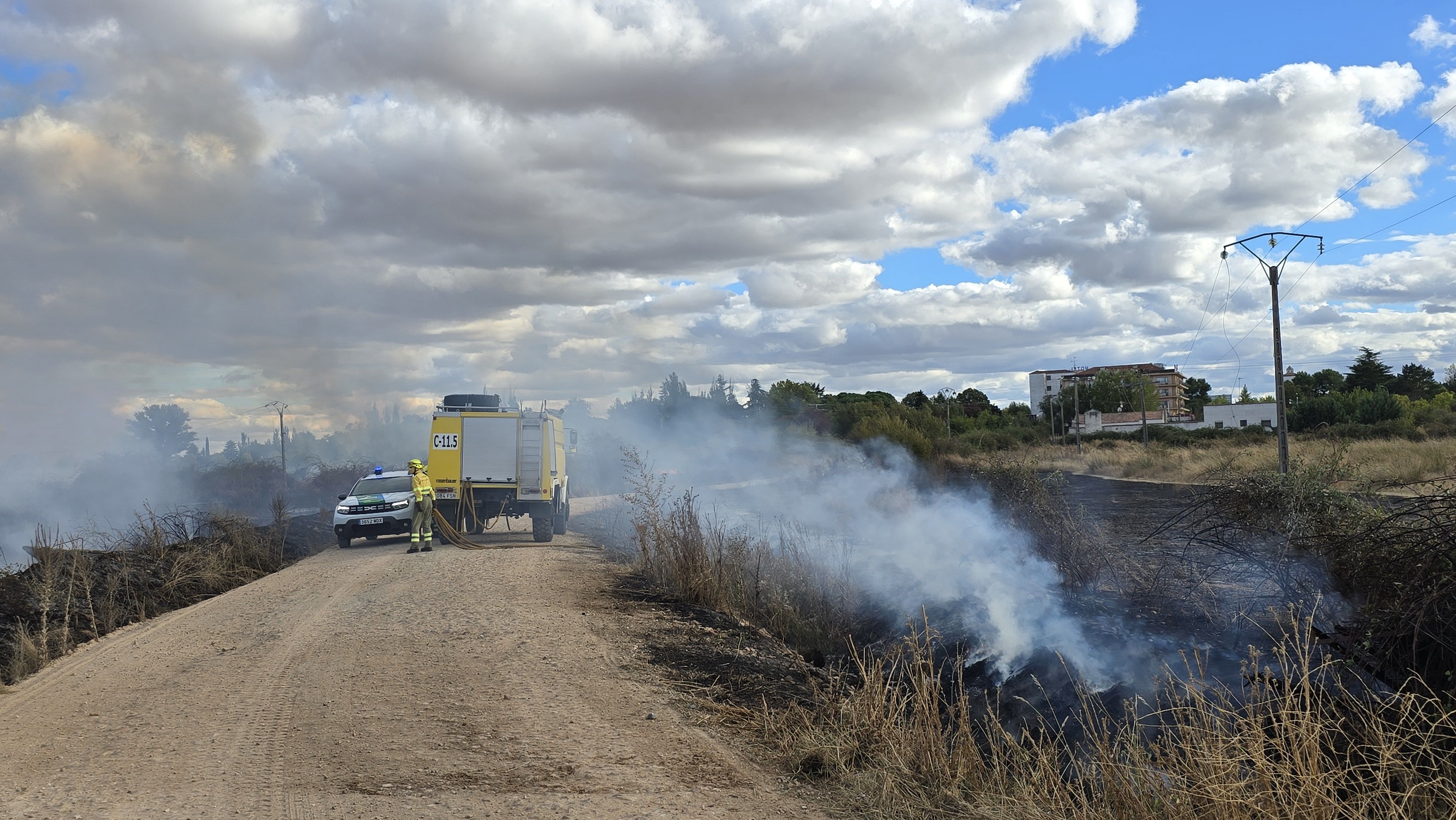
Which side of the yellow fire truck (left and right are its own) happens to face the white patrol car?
left

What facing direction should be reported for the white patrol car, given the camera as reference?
facing the viewer

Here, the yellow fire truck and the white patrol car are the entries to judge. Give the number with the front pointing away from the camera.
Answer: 1

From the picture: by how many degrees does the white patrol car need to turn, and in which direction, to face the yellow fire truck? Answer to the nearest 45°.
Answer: approximately 90° to its left

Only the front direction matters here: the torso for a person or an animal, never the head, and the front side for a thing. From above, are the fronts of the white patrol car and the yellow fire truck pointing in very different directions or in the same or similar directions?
very different directions

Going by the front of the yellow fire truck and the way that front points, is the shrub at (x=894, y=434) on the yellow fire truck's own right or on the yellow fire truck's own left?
on the yellow fire truck's own right

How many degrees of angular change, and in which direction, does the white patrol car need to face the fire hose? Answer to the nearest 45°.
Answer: approximately 90° to its left

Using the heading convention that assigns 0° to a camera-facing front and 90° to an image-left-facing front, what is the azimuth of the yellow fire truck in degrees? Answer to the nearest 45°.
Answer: approximately 180°

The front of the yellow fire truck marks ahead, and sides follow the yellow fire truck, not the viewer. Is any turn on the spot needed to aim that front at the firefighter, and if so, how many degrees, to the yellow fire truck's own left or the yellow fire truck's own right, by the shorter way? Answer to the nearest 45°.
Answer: approximately 135° to the yellow fire truck's own left

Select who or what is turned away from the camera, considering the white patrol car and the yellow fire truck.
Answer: the yellow fire truck
